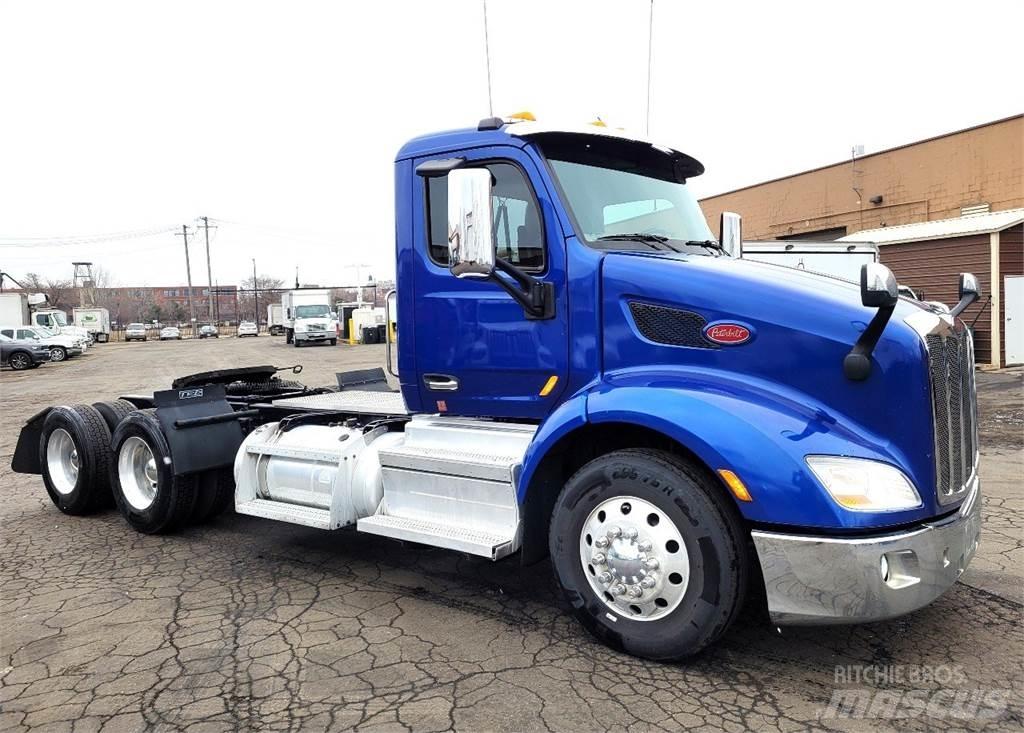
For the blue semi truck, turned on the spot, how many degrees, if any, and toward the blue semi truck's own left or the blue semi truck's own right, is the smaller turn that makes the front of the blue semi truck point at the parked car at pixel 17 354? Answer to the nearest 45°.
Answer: approximately 180°

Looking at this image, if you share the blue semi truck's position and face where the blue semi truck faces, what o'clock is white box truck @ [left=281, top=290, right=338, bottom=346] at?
The white box truck is roughly at 7 o'clock from the blue semi truck.

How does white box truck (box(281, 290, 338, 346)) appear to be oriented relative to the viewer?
toward the camera

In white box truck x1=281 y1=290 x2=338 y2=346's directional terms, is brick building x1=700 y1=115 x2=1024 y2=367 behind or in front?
in front

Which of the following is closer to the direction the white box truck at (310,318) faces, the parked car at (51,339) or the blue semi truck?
the blue semi truck

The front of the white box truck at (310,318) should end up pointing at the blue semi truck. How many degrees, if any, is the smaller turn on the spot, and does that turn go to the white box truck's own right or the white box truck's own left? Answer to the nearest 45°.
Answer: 0° — it already faces it

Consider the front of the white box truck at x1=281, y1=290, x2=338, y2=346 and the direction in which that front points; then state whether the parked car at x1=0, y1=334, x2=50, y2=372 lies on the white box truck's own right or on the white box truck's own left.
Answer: on the white box truck's own right

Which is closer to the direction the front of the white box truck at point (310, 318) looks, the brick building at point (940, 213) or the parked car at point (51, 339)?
the brick building

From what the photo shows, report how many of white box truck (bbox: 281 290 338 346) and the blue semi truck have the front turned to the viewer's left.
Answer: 0

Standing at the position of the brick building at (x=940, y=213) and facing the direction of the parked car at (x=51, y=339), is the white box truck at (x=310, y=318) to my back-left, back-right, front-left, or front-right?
front-right

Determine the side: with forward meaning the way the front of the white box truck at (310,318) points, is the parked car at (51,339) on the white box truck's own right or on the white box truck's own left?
on the white box truck's own right

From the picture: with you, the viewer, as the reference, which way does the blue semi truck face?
facing the viewer and to the right of the viewer
